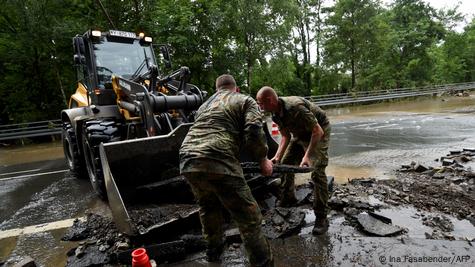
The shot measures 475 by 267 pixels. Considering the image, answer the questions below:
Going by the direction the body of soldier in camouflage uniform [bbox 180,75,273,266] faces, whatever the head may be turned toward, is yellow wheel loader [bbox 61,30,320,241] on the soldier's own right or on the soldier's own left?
on the soldier's own left

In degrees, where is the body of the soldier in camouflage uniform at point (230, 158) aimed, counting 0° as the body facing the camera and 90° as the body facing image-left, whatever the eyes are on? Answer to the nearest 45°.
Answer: approximately 225°

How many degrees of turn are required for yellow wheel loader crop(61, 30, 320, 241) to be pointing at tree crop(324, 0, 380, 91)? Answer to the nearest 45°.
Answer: approximately 90° to its left

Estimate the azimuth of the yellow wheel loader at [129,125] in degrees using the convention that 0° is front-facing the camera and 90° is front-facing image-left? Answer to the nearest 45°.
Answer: approximately 315°

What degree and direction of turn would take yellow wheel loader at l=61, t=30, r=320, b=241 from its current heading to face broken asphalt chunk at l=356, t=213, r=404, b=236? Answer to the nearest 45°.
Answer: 0° — it already faces it

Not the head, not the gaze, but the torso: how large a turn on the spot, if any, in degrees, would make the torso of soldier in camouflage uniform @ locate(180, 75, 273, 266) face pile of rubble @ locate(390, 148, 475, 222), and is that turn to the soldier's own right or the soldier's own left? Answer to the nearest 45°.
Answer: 0° — they already face it

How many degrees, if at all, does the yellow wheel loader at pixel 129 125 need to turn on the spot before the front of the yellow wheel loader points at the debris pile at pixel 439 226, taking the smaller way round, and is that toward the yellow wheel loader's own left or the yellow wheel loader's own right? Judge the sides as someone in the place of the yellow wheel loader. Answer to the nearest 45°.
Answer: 0° — it already faces it
